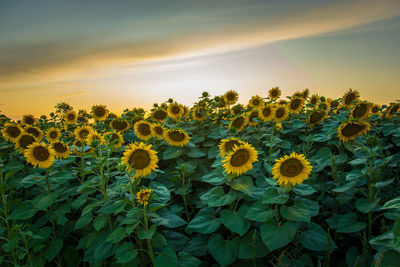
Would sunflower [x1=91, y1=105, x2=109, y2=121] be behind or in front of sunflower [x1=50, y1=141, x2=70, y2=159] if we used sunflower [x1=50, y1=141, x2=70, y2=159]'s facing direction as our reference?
behind

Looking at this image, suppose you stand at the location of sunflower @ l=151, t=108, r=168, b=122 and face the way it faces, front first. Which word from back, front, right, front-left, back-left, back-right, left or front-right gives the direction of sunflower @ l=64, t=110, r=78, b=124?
back-right

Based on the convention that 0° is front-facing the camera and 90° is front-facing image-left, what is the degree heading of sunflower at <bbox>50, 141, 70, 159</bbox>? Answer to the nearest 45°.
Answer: approximately 0°

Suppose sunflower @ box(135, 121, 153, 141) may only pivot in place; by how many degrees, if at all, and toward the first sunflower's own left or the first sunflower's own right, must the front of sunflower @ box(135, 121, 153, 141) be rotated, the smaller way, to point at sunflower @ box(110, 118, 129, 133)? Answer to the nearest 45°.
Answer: approximately 135° to the first sunflower's own right

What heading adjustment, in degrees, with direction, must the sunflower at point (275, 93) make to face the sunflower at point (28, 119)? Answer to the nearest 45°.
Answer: approximately 90° to its right

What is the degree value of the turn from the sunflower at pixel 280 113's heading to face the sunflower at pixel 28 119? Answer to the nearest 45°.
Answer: approximately 90° to its right

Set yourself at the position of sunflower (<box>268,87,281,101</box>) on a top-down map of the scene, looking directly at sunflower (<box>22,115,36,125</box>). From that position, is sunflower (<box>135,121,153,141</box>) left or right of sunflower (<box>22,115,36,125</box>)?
left
